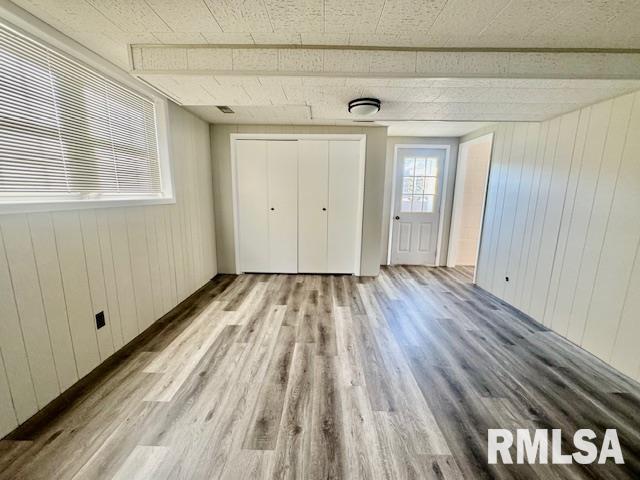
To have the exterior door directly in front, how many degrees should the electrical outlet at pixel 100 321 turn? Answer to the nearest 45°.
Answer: approximately 45° to its left

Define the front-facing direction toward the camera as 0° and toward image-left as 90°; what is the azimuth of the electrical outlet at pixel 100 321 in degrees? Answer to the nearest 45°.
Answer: approximately 315°

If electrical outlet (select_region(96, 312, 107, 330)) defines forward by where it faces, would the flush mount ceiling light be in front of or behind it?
in front

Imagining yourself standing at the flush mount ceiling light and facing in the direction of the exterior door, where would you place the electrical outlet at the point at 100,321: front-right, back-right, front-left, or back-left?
back-left
